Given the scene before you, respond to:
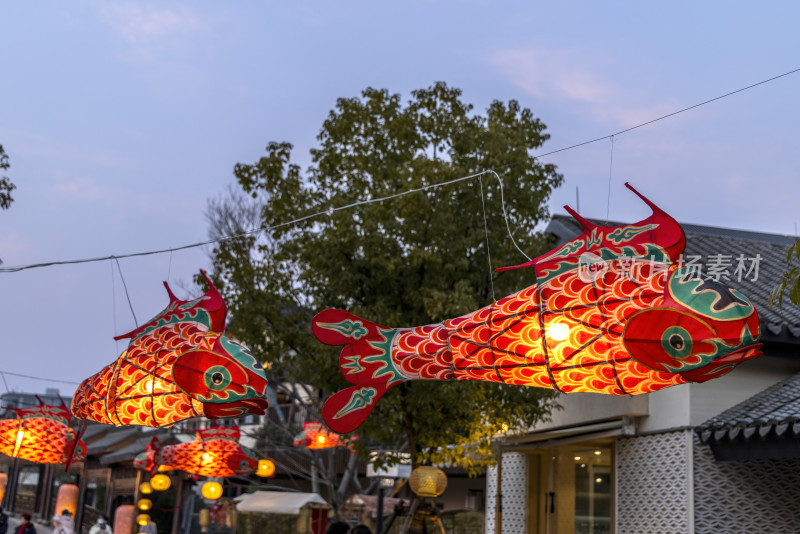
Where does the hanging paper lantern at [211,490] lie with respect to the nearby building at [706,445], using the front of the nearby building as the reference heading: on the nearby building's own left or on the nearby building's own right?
on the nearby building's own right

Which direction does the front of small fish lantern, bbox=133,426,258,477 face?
to the viewer's right

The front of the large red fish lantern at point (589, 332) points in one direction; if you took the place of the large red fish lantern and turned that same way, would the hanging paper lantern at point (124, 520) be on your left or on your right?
on your left

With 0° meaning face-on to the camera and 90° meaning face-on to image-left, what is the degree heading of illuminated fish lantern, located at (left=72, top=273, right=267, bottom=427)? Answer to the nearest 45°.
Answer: approximately 315°

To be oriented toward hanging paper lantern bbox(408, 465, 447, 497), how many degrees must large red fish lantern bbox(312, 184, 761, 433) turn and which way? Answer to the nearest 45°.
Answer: approximately 90° to its left

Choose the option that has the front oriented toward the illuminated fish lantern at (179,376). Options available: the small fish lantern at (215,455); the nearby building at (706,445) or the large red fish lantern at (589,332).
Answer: the nearby building

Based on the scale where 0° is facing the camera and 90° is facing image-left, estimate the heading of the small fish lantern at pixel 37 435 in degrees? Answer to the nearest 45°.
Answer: approximately 270°

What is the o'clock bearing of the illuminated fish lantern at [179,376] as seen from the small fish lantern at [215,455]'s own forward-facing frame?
The illuminated fish lantern is roughly at 3 o'clock from the small fish lantern.

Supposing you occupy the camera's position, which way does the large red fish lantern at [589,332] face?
facing to the right of the viewer

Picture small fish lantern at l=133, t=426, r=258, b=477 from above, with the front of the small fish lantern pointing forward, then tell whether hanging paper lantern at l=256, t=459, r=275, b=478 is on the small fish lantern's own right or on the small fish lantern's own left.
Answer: on the small fish lantern's own left
